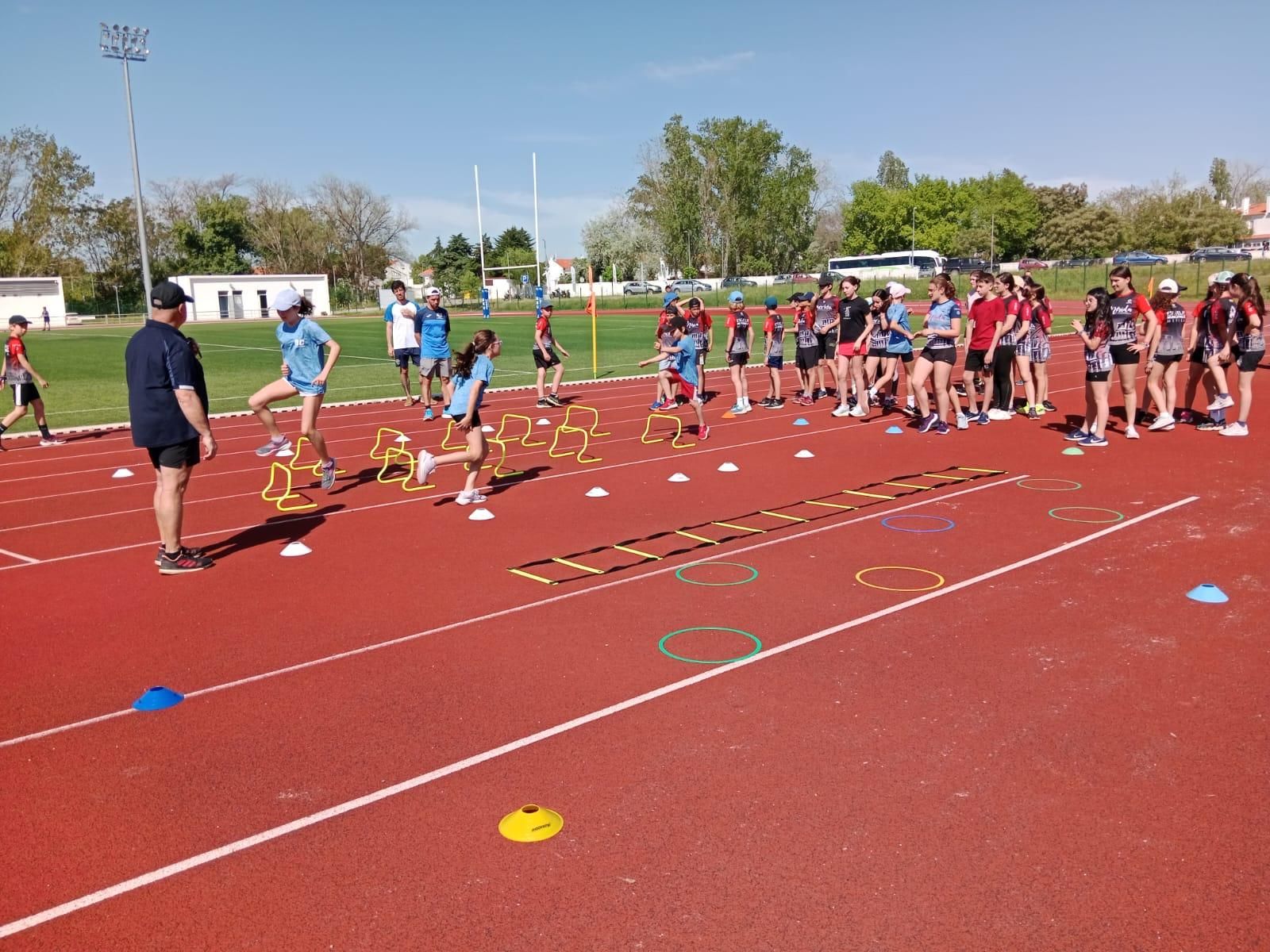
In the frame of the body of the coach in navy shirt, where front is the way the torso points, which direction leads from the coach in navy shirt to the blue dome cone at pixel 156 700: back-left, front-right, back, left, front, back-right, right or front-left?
back-right

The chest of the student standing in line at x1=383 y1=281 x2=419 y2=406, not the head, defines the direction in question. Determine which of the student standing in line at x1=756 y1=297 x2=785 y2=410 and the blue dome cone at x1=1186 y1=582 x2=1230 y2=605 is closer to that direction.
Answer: the blue dome cone

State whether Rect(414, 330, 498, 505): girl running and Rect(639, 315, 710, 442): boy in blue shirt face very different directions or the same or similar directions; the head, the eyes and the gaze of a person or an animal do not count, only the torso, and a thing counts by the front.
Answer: very different directions

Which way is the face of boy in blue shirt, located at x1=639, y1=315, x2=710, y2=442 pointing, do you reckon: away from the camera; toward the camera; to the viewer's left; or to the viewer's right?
to the viewer's left

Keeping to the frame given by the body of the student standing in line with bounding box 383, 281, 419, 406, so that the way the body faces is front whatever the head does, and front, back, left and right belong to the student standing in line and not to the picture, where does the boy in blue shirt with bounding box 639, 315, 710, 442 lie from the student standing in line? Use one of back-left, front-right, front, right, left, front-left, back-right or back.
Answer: front-left

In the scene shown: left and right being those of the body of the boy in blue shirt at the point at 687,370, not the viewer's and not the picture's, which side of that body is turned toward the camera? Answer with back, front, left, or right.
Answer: left

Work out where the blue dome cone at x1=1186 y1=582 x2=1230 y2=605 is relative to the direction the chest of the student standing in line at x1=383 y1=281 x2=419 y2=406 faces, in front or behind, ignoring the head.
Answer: in front

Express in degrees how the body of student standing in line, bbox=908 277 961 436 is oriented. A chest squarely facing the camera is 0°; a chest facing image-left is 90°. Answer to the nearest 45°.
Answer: approximately 45°

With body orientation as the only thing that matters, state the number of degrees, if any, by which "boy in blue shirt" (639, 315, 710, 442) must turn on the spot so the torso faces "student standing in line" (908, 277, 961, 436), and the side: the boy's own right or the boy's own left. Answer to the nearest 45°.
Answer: approximately 180°

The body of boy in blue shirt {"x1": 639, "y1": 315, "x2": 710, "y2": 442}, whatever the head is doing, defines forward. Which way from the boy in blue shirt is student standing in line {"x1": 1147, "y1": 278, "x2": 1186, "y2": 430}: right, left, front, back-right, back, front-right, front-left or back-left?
back
